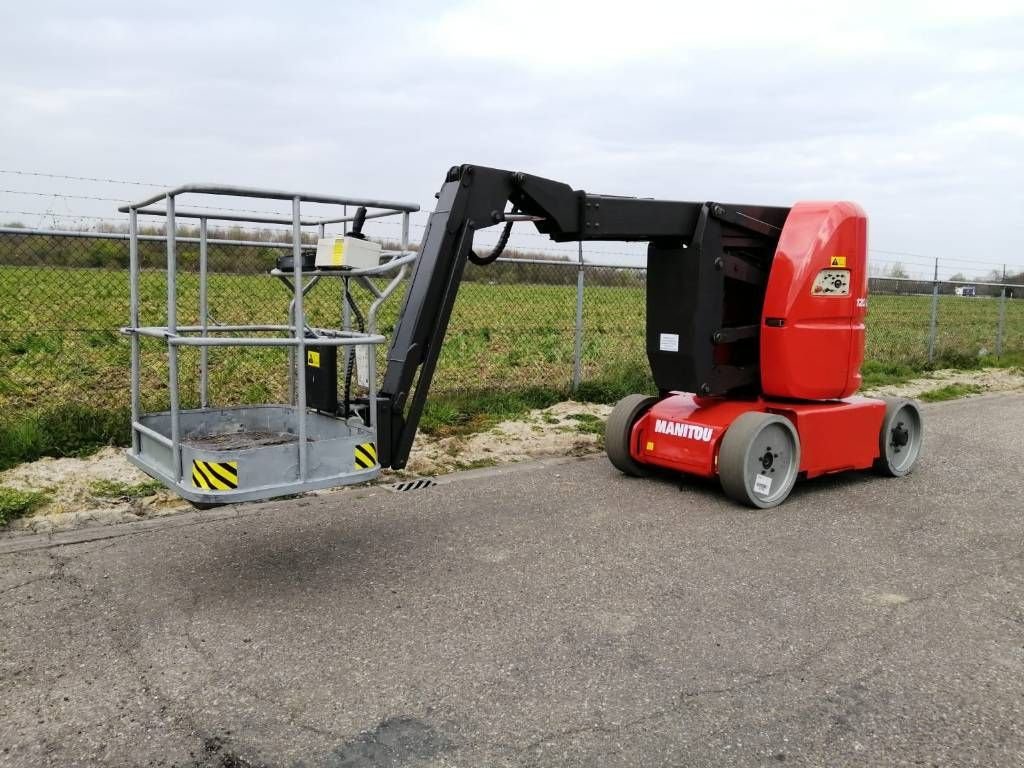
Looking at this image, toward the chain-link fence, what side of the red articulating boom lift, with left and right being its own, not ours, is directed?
right

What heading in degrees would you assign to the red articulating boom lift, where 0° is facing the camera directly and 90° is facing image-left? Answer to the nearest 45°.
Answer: approximately 45°
